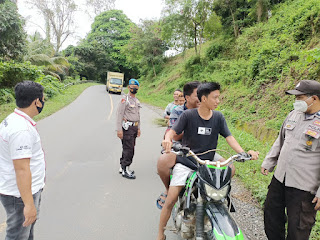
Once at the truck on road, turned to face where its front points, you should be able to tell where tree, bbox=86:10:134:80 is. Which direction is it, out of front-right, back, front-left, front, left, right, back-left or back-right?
back

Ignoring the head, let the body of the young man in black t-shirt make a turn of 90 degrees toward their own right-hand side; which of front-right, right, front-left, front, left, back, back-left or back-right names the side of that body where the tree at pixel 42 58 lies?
front-right

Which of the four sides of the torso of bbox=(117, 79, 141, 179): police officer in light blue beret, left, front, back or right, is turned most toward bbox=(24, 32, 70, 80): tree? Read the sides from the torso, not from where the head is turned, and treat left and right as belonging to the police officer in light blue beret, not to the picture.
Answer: back

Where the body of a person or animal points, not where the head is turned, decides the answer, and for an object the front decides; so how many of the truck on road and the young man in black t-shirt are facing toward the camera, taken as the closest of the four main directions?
2

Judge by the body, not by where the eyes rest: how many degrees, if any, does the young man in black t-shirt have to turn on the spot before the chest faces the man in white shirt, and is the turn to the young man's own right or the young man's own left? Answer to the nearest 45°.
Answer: approximately 45° to the young man's own right

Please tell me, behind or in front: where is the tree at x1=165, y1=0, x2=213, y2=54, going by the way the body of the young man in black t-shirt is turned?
behind

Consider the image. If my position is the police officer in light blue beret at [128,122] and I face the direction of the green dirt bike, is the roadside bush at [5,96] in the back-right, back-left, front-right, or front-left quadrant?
back-right

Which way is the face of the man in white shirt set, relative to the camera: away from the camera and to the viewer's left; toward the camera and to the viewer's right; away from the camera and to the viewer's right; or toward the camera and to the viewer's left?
away from the camera and to the viewer's right

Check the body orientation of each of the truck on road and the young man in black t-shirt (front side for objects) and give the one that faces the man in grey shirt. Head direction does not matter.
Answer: the truck on road

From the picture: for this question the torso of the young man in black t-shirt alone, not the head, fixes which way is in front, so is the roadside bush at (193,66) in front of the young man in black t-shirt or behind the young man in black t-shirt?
behind

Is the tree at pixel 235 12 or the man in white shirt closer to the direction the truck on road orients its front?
the man in white shirt

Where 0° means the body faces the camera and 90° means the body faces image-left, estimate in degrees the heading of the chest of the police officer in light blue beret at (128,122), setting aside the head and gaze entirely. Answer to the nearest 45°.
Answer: approximately 315°
